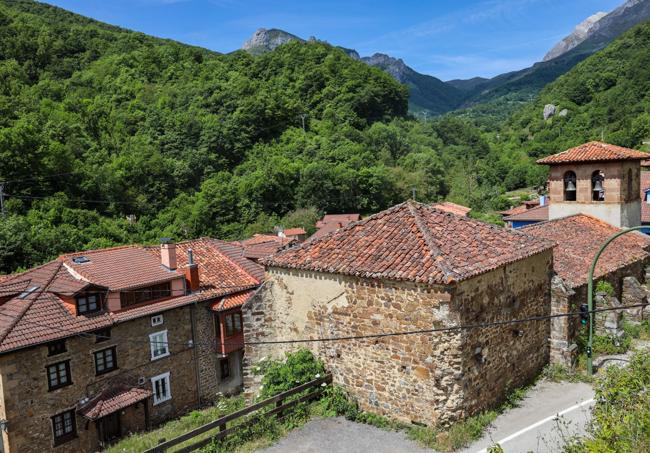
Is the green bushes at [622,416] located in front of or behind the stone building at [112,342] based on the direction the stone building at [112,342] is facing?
in front

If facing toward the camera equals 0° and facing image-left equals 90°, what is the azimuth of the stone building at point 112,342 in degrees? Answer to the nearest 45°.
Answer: approximately 315°

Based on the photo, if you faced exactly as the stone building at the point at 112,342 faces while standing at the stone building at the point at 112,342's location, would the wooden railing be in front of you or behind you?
in front
